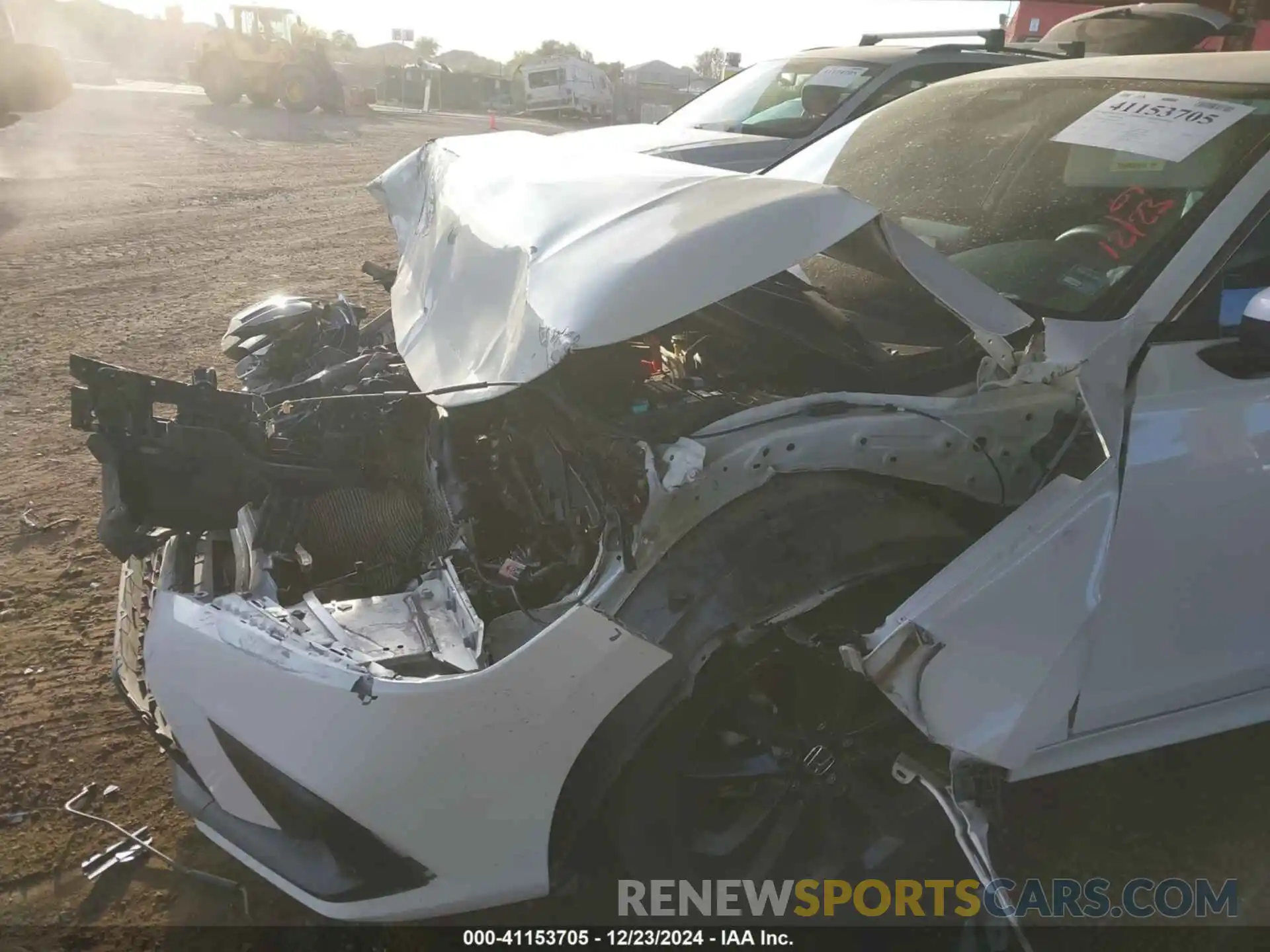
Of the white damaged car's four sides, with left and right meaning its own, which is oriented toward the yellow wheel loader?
right

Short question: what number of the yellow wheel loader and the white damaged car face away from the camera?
0

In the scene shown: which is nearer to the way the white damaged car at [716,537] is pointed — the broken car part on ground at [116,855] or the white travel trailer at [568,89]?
the broken car part on ground

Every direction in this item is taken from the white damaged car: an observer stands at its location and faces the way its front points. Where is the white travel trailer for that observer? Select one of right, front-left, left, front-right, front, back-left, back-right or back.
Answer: back-right
